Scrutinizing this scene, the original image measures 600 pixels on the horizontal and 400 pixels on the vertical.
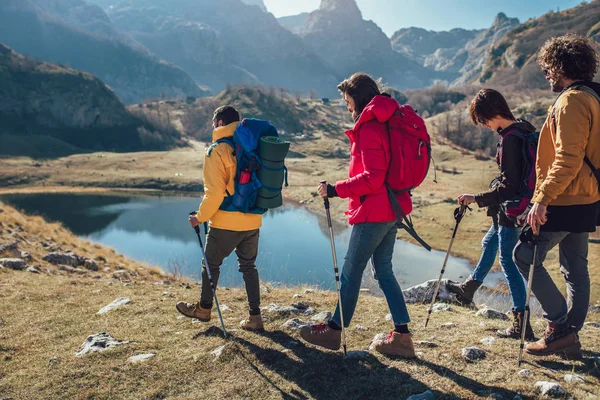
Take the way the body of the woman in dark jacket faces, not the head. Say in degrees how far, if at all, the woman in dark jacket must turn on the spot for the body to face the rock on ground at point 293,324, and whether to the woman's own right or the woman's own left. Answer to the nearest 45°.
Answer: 0° — they already face it

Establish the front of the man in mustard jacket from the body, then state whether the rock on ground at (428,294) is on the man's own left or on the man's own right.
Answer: on the man's own right

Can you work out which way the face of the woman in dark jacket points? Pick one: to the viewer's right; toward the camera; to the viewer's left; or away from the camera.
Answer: to the viewer's left

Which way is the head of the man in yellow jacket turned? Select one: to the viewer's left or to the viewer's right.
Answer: to the viewer's left

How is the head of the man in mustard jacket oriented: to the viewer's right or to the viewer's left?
to the viewer's left

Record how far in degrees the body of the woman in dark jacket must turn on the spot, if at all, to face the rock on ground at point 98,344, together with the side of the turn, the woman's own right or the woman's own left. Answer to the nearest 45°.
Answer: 0° — they already face it

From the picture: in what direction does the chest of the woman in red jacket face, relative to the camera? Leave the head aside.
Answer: to the viewer's left

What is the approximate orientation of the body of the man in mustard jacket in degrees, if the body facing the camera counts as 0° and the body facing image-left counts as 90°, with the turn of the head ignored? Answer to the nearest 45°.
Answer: approximately 90°

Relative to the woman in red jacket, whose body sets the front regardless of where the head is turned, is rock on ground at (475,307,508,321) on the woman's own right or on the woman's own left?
on the woman's own right

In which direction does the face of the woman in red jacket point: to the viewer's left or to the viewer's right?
to the viewer's left

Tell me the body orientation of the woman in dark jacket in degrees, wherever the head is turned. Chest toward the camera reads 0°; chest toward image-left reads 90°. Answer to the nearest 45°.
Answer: approximately 90°
